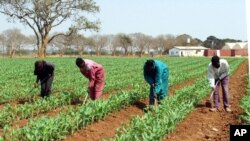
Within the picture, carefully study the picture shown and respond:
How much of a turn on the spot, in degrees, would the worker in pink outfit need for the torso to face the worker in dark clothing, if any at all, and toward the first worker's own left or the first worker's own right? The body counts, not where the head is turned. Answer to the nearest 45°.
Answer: approximately 45° to the first worker's own right

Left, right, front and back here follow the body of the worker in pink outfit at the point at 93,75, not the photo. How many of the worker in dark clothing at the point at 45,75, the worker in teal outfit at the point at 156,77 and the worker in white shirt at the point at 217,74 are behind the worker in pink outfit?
2

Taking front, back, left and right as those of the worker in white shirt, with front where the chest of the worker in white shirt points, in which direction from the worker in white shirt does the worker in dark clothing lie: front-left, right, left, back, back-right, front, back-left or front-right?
front-right

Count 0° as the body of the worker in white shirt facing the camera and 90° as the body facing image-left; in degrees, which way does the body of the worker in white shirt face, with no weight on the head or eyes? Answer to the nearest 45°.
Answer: approximately 45°

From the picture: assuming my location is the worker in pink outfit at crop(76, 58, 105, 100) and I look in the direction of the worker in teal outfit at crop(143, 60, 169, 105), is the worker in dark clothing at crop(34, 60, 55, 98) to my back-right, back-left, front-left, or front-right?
back-left

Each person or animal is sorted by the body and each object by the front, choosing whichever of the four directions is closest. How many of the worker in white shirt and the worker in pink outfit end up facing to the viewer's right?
0

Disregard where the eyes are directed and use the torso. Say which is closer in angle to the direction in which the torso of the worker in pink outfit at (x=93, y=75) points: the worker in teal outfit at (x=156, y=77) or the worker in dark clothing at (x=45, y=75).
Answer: the worker in dark clothing

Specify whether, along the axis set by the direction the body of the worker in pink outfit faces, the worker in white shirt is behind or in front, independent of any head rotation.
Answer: behind

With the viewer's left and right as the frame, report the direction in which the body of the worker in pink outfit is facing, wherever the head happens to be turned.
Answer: facing to the left of the viewer

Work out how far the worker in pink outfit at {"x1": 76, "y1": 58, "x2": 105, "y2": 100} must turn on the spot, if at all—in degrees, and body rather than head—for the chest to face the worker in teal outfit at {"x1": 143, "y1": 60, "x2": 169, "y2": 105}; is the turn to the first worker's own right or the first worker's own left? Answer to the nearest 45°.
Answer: approximately 180°
